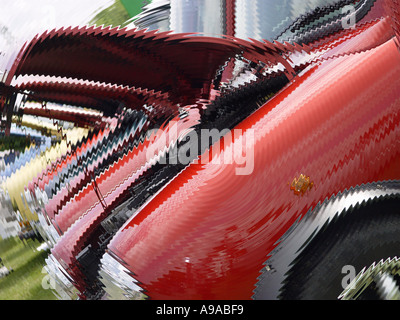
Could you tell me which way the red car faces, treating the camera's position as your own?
facing the viewer and to the left of the viewer
